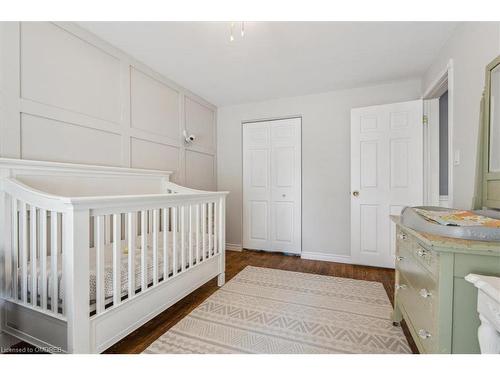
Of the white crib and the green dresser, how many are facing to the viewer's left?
1

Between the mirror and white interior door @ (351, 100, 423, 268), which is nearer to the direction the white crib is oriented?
the mirror

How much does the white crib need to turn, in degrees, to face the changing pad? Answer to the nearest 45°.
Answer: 0° — it already faces it

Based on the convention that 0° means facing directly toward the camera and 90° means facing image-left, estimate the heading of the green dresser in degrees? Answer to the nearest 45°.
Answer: approximately 90°

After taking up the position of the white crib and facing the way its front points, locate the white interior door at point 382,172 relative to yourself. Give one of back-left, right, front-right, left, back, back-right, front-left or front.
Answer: front-left

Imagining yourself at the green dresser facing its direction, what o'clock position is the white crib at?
The white crib is roughly at 11 o'clock from the green dresser.

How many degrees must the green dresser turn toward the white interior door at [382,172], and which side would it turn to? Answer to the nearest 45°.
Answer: approximately 90° to its right

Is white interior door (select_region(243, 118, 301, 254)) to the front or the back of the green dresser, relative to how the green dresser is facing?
to the front
